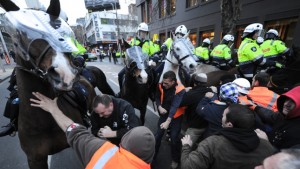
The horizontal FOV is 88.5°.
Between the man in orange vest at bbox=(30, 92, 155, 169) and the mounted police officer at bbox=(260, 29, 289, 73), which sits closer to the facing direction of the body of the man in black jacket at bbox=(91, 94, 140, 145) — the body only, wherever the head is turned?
the man in orange vest

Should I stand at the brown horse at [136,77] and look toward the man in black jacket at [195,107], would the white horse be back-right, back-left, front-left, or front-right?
front-left

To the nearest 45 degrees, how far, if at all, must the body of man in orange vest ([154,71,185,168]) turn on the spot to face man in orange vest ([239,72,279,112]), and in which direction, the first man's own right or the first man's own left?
approximately 135° to the first man's own left

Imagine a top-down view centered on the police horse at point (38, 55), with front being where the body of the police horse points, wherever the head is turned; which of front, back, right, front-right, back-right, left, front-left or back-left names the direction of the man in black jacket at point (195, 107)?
front-left

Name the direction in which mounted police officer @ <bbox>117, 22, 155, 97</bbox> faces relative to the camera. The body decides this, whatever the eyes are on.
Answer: toward the camera

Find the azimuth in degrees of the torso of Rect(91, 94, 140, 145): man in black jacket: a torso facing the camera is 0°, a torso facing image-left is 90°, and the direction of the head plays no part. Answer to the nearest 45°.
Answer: approximately 45°

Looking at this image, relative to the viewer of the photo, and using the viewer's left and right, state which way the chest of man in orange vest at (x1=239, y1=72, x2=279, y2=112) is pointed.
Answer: facing away from the viewer and to the left of the viewer

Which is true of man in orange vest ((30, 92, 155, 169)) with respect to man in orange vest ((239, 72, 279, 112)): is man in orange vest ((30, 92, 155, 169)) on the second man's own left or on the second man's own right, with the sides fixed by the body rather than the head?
on the second man's own left

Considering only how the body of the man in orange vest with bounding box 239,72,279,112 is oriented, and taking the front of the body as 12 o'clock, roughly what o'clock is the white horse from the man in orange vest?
The white horse is roughly at 11 o'clock from the man in orange vest.

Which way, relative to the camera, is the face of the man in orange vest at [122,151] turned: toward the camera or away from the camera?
away from the camera
